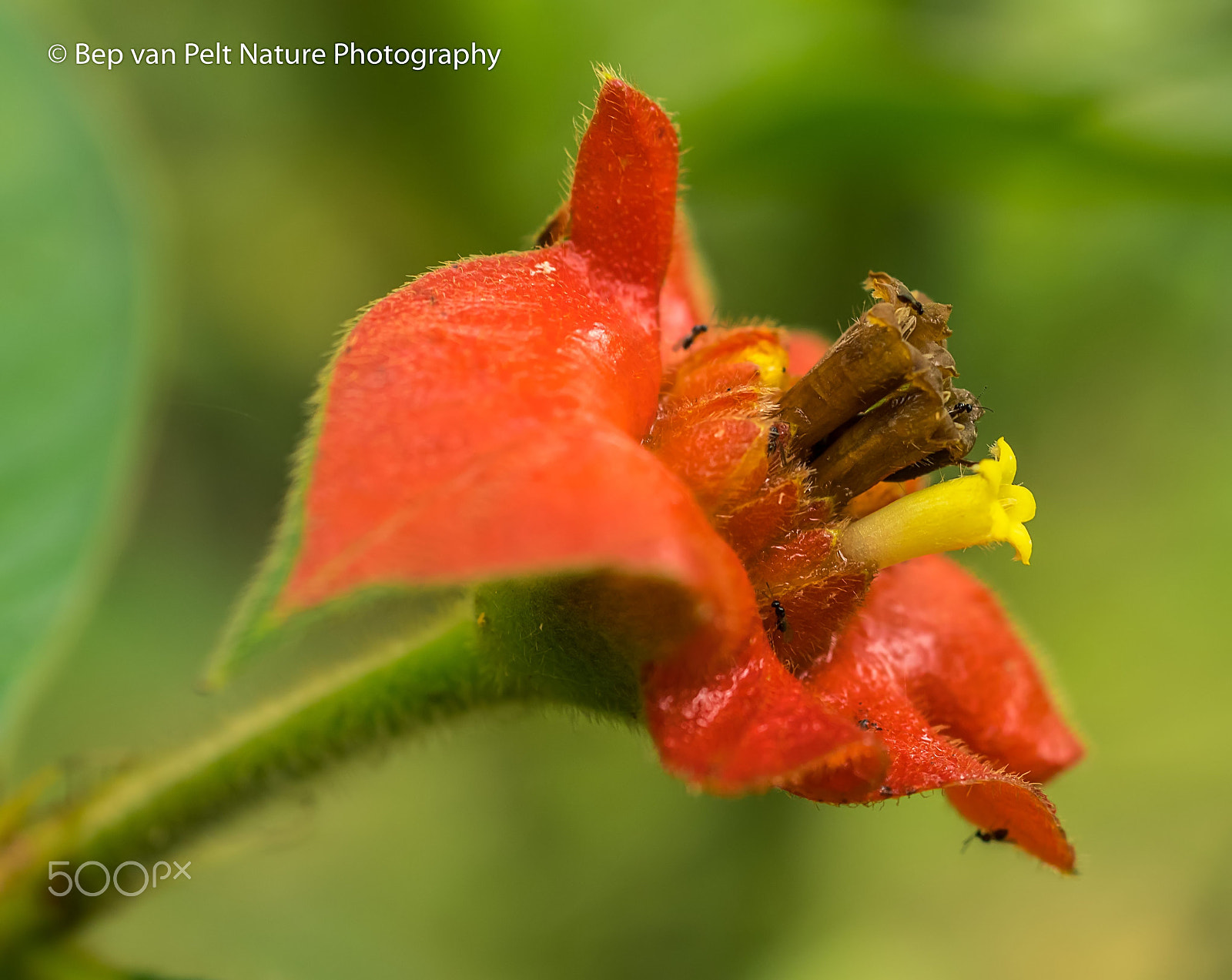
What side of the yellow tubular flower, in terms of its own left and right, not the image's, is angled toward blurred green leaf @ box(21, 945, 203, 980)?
back

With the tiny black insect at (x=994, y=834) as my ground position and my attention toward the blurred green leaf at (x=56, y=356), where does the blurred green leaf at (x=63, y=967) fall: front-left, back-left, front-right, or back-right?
front-left

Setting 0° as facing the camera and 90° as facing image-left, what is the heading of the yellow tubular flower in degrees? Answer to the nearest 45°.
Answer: approximately 270°

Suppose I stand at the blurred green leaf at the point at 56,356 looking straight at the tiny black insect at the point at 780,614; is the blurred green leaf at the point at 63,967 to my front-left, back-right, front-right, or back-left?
front-right
